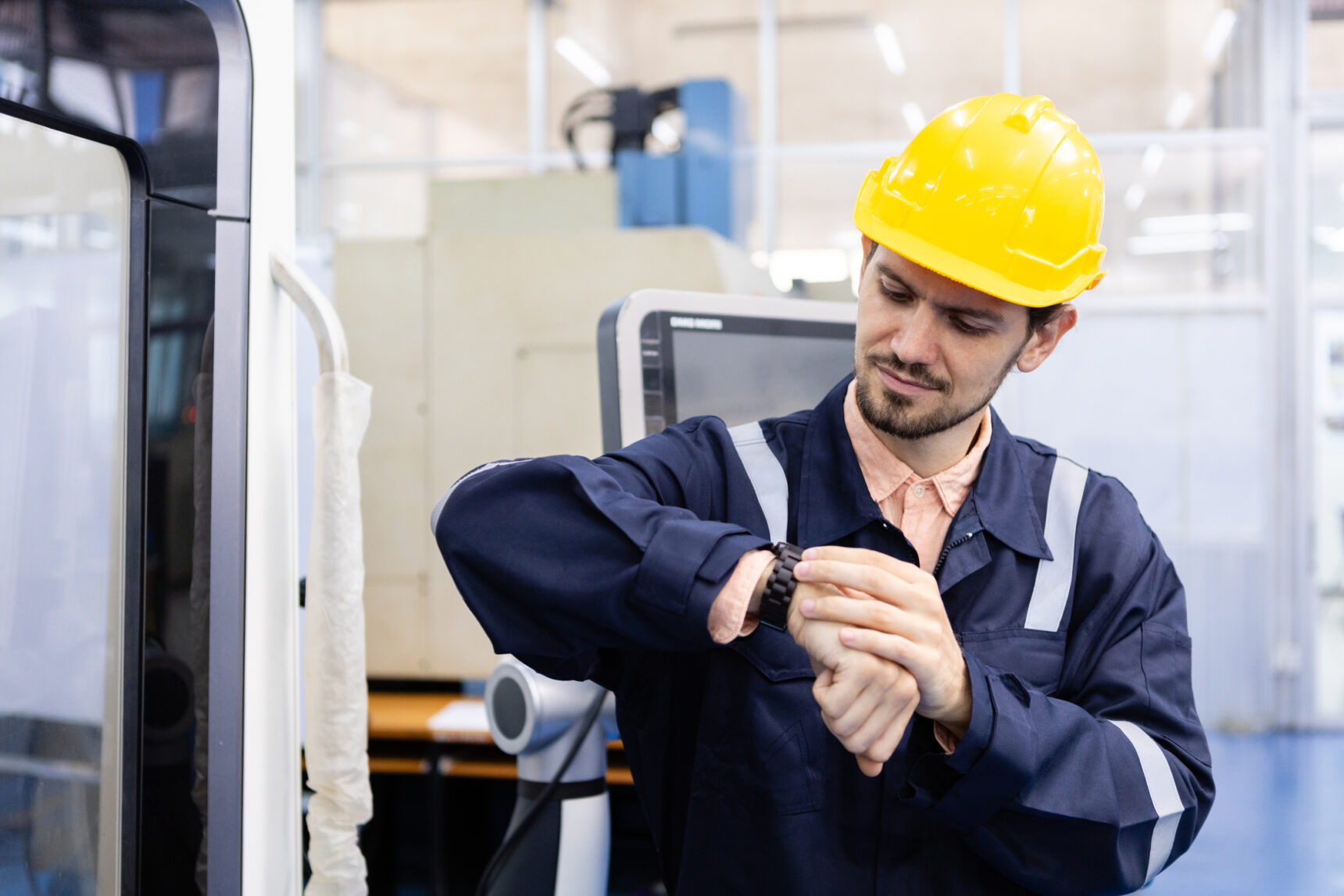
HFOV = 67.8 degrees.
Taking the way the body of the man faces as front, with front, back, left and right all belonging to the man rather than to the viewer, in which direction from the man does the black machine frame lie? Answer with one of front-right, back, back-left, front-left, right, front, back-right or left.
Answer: right

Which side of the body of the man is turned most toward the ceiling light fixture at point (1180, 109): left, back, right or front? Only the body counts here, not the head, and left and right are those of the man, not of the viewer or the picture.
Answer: back

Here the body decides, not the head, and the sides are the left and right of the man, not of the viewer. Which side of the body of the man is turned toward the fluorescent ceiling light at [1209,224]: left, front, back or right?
back

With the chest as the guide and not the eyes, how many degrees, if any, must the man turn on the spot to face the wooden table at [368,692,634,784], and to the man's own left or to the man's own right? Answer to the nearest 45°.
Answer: approximately 135° to the man's own right

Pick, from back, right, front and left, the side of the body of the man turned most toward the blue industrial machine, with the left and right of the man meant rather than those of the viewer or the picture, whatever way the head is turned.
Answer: back

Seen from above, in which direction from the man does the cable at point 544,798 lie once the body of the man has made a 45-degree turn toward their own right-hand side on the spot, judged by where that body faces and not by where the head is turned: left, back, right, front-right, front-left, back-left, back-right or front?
right

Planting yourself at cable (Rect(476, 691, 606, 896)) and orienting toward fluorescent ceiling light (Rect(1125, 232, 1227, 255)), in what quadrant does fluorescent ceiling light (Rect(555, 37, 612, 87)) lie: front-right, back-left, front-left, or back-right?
front-left

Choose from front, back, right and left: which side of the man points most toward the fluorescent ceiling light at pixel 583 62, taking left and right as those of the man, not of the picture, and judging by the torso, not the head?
back

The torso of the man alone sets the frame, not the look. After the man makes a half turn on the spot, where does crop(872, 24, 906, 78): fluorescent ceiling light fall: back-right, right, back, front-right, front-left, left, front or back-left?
front

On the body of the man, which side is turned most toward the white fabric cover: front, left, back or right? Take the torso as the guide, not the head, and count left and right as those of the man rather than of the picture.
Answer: right

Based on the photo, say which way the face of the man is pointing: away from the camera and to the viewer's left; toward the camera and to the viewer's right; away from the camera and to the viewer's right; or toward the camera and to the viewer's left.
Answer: toward the camera and to the viewer's left

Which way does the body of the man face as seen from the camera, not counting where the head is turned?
toward the camera
